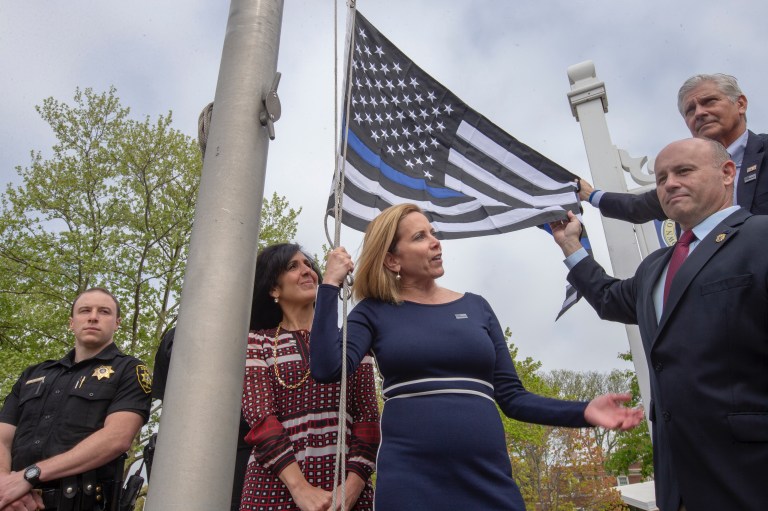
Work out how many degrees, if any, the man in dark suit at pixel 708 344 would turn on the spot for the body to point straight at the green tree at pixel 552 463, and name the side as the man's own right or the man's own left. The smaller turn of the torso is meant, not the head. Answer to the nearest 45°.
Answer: approximately 135° to the man's own right

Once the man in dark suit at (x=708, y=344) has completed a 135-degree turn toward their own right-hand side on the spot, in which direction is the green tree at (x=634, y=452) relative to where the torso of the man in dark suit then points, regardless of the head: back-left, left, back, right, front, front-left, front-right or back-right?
front

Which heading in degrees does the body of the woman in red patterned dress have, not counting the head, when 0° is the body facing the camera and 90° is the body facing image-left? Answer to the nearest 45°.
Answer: approximately 315°

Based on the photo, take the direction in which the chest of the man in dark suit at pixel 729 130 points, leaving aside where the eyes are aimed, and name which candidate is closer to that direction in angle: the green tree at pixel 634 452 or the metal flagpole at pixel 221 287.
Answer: the metal flagpole

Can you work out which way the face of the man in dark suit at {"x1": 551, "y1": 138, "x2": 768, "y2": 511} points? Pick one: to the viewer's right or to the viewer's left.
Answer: to the viewer's left

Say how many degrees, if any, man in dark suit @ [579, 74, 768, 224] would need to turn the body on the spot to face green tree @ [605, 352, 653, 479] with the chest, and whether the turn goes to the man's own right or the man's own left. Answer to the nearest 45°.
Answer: approximately 135° to the man's own right

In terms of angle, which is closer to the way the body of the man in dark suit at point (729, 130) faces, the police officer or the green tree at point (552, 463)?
the police officer

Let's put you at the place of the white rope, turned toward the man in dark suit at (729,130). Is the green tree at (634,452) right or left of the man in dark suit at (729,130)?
left
